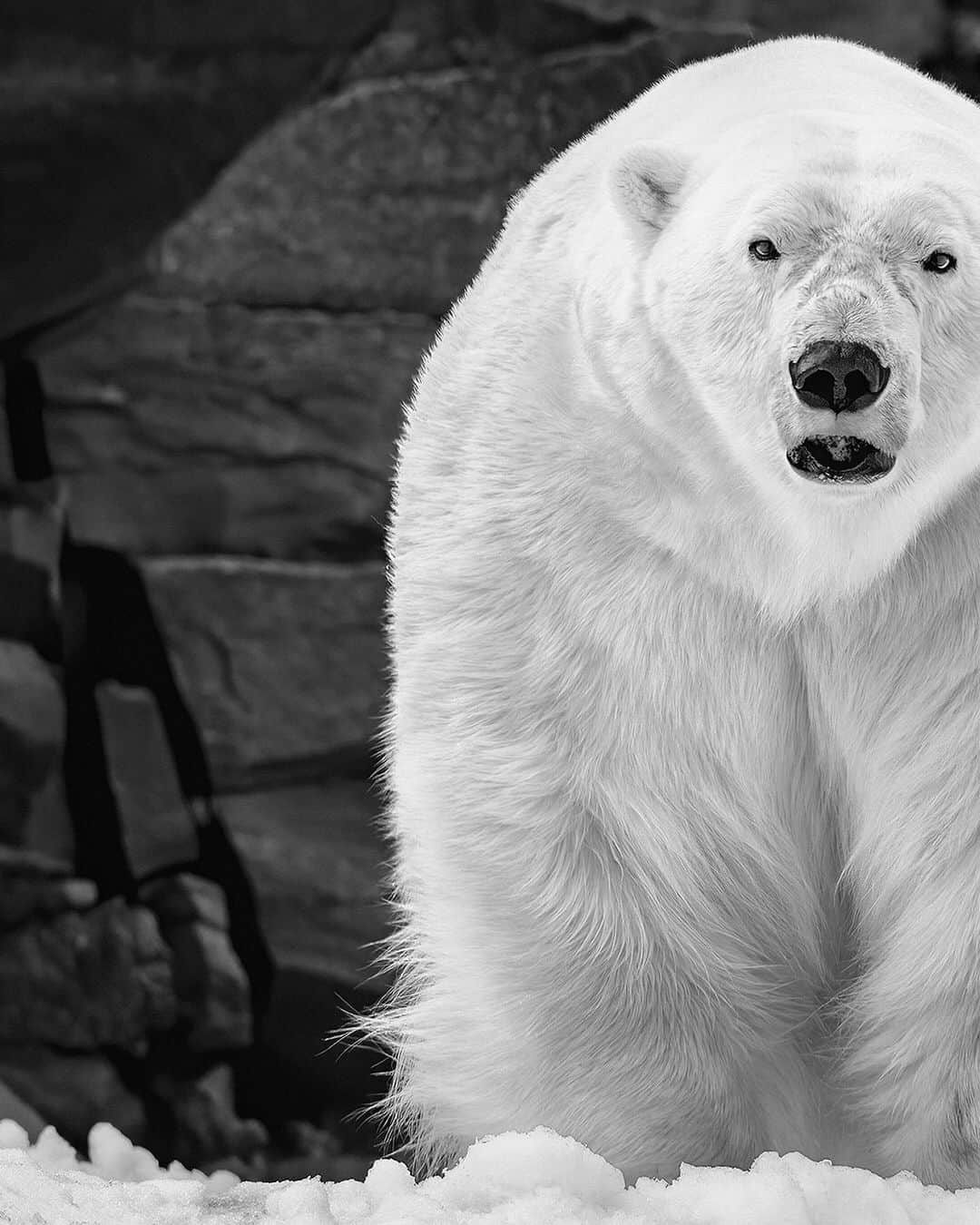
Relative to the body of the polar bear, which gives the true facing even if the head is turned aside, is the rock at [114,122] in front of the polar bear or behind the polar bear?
behind

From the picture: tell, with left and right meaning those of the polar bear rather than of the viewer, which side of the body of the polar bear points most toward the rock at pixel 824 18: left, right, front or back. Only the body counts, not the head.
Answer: back

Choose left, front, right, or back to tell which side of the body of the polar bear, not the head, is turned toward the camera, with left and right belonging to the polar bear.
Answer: front

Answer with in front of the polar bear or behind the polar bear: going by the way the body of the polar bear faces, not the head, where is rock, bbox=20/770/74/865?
behind

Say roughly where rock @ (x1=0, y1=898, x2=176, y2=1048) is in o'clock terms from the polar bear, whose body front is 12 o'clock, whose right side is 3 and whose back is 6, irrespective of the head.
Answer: The rock is roughly at 5 o'clock from the polar bear.

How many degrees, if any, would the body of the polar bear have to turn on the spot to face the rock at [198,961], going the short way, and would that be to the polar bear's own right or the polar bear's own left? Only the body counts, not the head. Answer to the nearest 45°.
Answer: approximately 135° to the polar bear's own right

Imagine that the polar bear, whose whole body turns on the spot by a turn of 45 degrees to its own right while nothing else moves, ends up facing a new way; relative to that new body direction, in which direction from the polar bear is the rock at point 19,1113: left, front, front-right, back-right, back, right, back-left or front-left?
right

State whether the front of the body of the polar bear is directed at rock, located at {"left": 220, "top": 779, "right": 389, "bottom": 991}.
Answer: no

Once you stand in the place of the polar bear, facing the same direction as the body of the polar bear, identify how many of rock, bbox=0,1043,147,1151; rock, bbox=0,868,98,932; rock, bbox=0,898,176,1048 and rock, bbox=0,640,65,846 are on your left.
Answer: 0

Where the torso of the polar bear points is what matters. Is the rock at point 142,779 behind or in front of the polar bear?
behind

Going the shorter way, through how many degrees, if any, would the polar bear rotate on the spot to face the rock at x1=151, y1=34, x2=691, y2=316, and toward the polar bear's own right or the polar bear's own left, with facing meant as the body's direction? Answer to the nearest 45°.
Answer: approximately 180°
